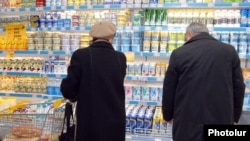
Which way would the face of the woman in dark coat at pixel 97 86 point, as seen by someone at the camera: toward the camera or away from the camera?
away from the camera

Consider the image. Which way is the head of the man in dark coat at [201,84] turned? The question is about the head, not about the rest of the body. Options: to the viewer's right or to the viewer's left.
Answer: to the viewer's left

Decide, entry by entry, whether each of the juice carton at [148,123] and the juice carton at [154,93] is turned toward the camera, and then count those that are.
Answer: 2

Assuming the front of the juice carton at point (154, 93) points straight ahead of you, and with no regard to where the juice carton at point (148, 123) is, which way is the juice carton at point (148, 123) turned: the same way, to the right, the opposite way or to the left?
the same way

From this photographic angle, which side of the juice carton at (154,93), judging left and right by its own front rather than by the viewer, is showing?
front

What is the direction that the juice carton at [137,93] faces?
toward the camera

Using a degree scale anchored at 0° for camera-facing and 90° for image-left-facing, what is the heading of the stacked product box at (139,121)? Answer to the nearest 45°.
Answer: approximately 0°

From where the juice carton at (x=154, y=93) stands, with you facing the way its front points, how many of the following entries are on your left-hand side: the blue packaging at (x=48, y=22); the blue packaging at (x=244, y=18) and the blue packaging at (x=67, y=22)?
1

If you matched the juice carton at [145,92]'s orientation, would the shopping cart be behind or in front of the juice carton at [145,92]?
in front

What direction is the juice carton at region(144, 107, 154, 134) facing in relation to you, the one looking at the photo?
facing the viewer

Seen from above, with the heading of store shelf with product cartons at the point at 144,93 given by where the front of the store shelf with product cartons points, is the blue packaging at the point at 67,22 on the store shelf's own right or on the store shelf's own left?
on the store shelf's own right

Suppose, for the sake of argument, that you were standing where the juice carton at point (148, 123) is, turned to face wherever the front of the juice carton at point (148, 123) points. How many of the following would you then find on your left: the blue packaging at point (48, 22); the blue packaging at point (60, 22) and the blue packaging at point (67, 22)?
0
